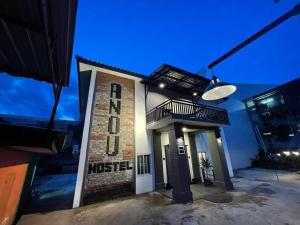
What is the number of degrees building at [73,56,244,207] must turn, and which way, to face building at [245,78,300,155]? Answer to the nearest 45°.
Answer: approximately 90° to its left

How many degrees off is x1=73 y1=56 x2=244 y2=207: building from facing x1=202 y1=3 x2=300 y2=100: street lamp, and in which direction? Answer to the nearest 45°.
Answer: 0° — it already faces it

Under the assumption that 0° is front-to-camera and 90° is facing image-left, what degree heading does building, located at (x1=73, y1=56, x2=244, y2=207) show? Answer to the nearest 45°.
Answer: approximately 315°

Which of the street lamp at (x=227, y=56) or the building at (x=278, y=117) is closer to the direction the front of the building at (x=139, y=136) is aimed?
the street lamp
